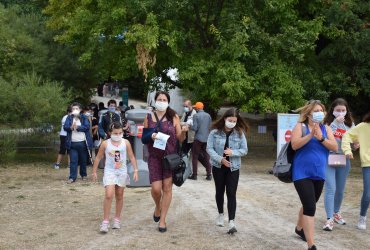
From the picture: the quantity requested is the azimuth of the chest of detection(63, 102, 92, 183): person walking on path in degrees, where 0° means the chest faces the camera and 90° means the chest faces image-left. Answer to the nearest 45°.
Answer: approximately 0°

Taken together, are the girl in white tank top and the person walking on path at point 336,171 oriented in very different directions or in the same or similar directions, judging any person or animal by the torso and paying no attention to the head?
same or similar directions

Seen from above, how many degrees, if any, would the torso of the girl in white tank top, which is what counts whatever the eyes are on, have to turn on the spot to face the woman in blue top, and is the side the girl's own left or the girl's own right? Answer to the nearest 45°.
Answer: approximately 45° to the girl's own left

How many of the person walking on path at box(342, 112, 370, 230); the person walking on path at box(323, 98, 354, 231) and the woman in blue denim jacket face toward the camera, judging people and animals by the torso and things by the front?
3

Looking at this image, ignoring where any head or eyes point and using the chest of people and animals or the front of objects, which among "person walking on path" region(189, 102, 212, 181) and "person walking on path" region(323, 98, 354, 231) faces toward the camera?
"person walking on path" region(323, 98, 354, 231)

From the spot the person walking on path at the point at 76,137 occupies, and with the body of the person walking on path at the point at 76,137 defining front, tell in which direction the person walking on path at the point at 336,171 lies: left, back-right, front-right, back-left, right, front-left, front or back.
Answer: front-left

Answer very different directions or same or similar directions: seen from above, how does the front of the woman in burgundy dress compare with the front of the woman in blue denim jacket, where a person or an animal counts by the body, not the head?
same or similar directions

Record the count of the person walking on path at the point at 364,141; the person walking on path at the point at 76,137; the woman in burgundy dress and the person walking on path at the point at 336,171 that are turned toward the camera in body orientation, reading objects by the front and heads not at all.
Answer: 4

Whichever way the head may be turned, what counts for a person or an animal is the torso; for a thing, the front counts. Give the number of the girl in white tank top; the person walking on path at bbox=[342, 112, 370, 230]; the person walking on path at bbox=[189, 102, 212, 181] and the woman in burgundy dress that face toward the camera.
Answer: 3

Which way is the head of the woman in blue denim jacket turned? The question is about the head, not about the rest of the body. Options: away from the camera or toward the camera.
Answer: toward the camera

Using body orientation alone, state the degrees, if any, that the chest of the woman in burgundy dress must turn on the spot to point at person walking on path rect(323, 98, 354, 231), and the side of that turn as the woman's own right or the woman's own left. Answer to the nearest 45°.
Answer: approximately 90° to the woman's own left

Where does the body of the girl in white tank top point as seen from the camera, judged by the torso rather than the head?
toward the camera

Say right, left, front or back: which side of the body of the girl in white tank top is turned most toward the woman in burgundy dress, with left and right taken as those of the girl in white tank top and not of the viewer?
left

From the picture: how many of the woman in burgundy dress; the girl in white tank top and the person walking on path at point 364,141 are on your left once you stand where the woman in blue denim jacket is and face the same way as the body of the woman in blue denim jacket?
1

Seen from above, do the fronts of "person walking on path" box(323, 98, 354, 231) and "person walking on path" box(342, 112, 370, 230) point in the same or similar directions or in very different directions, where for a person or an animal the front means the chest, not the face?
same or similar directions

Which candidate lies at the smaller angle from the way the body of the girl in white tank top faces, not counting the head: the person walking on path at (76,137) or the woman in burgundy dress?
the woman in burgundy dress

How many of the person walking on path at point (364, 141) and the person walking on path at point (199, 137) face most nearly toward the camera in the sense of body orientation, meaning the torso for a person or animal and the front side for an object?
1

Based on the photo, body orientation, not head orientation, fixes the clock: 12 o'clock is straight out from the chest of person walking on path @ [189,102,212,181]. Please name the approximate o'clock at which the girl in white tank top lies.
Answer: The girl in white tank top is roughly at 8 o'clock from the person walking on path.

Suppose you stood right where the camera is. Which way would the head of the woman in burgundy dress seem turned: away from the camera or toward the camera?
toward the camera

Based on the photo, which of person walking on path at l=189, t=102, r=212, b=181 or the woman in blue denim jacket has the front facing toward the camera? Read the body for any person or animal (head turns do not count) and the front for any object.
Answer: the woman in blue denim jacket

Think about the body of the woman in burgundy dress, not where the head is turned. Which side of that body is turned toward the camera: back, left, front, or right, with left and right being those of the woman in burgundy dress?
front

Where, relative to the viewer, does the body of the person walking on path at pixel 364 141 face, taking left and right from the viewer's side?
facing the viewer
